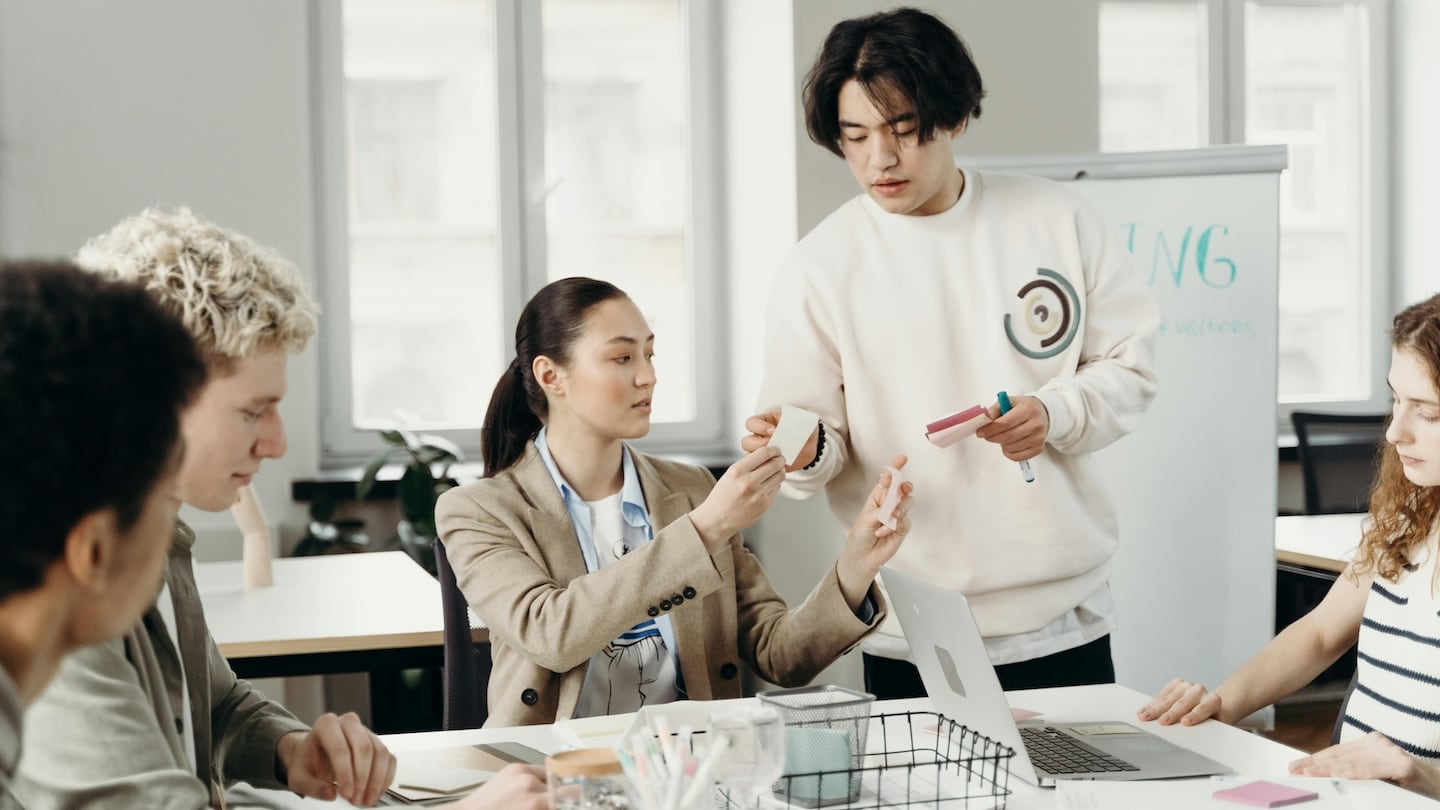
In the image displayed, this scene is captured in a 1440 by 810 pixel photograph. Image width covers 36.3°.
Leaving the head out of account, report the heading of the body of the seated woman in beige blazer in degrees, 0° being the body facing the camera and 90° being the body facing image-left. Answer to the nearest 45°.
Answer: approximately 315°

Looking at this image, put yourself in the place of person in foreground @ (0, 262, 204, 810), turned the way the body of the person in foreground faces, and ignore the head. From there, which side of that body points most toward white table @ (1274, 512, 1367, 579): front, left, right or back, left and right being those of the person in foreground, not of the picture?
front

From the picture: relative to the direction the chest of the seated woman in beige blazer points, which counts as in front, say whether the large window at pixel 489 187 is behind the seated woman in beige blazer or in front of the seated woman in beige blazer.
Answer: behind

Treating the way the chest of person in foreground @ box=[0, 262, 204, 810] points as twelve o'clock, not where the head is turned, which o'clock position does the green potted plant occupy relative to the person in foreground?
The green potted plant is roughly at 11 o'clock from the person in foreground.

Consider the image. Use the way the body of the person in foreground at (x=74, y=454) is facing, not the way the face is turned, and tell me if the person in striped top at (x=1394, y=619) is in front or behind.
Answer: in front

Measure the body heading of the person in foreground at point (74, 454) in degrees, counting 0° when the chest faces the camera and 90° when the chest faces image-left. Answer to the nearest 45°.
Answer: approximately 225°

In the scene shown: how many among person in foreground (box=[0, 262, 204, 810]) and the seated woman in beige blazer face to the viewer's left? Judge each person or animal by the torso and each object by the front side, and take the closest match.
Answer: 0

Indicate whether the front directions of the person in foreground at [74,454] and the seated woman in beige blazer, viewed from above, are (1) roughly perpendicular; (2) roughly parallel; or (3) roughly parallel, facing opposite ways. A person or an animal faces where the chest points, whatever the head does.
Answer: roughly perpendicular

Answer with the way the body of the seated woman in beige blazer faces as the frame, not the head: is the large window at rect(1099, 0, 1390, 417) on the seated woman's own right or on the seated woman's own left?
on the seated woman's own left

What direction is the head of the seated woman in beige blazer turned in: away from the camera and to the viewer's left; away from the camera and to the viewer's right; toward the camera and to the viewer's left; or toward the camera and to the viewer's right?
toward the camera and to the viewer's right
